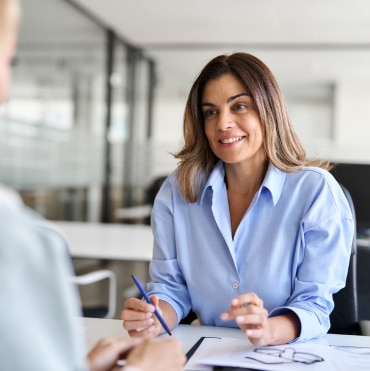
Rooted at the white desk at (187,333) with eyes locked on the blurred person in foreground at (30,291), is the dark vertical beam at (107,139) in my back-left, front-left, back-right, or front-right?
back-right

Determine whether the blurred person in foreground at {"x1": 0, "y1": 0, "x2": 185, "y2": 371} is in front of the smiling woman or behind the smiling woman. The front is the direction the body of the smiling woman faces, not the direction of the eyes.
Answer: in front

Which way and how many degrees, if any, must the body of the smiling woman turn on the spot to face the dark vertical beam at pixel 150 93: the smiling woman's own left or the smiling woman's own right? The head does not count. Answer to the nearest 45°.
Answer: approximately 135° to the smiling woman's own right

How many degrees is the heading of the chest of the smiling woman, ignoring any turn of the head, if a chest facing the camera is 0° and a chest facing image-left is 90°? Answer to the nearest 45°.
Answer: approximately 45°

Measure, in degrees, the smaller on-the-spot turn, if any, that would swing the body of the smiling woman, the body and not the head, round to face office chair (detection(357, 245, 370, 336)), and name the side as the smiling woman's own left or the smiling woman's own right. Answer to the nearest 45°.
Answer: approximately 180°

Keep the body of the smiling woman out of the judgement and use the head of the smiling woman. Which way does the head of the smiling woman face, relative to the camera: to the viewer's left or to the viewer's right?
to the viewer's left

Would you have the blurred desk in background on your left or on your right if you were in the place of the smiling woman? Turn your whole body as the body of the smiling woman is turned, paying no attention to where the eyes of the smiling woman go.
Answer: on your right

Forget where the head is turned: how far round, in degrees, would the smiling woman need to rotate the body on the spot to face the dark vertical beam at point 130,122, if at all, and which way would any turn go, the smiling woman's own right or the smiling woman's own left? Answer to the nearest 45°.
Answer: approximately 135° to the smiling woman's own right
